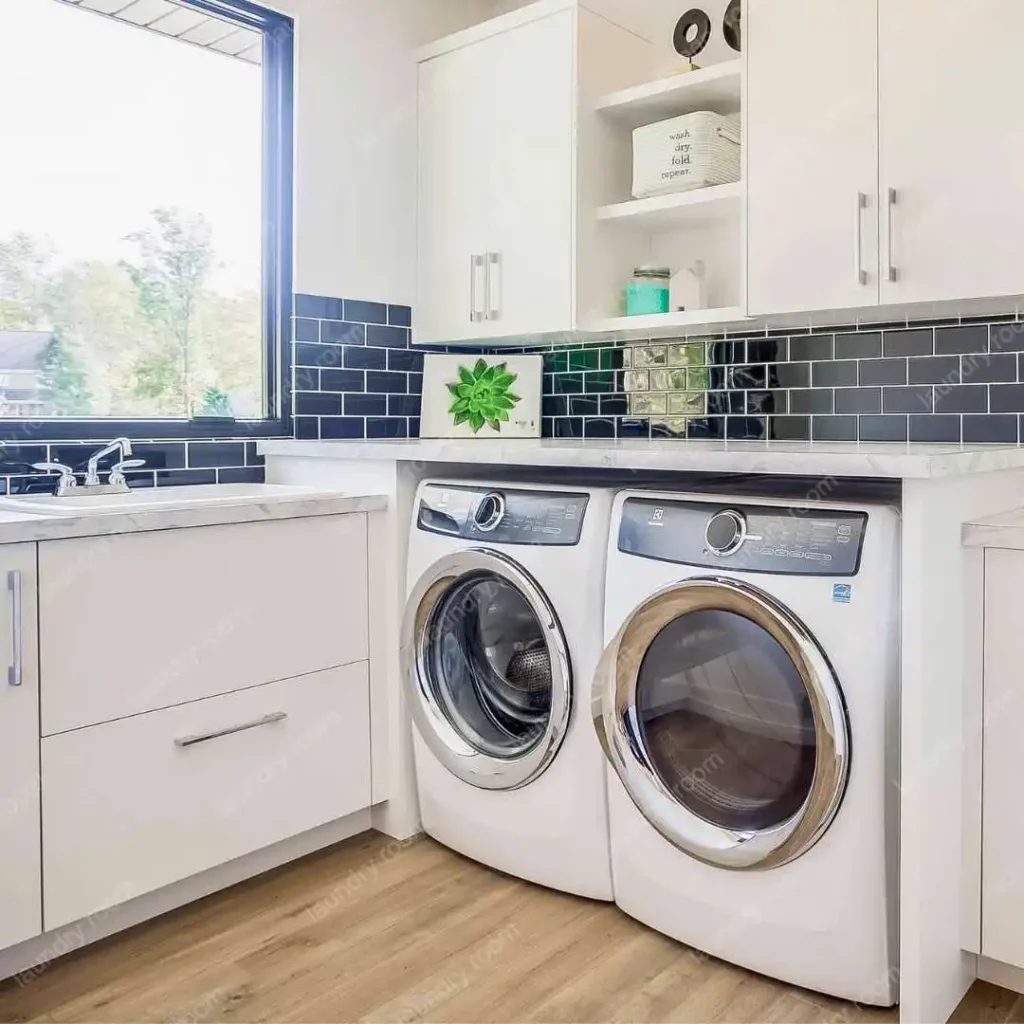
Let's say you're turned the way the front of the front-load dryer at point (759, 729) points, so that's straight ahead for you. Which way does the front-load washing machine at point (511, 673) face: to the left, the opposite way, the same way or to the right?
the same way

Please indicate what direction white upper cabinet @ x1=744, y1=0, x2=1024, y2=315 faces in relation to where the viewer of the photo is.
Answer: facing the viewer and to the left of the viewer

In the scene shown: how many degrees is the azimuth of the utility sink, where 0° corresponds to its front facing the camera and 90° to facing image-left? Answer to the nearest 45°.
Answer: approximately 315°

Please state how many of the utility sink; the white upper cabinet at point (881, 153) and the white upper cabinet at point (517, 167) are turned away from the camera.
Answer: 0
